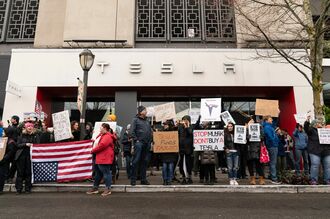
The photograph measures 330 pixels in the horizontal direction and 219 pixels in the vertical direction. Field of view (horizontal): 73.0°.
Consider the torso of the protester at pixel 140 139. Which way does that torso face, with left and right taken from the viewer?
facing the viewer and to the right of the viewer

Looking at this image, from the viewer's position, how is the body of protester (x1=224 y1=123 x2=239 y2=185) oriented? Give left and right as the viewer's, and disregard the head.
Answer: facing the viewer

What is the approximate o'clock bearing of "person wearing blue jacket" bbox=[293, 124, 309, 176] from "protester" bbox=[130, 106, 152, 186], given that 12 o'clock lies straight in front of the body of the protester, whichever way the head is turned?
The person wearing blue jacket is roughly at 10 o'clock from the protester.

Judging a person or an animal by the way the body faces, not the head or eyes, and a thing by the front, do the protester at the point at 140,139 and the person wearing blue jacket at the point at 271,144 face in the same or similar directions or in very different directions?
same or similar directions

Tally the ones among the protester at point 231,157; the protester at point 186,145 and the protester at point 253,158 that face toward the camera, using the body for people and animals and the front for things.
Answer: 3

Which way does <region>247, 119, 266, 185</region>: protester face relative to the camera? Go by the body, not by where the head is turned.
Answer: toward the camera

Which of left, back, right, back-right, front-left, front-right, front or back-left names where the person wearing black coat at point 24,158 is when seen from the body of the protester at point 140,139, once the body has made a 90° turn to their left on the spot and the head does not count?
back-left

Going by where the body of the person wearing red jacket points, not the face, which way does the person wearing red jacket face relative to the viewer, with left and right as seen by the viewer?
facing to the left of the viewer

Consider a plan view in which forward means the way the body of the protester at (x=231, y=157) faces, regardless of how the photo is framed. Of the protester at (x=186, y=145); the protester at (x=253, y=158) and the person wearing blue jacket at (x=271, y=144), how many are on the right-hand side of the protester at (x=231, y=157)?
1
